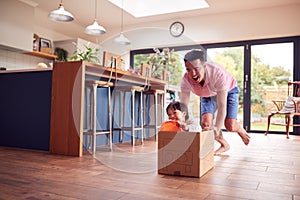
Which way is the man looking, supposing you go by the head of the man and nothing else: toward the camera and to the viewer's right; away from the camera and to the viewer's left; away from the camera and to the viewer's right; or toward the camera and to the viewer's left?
toward the camera and to the viewer's left

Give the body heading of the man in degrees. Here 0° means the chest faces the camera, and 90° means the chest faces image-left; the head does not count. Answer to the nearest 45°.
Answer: approximately 45°
